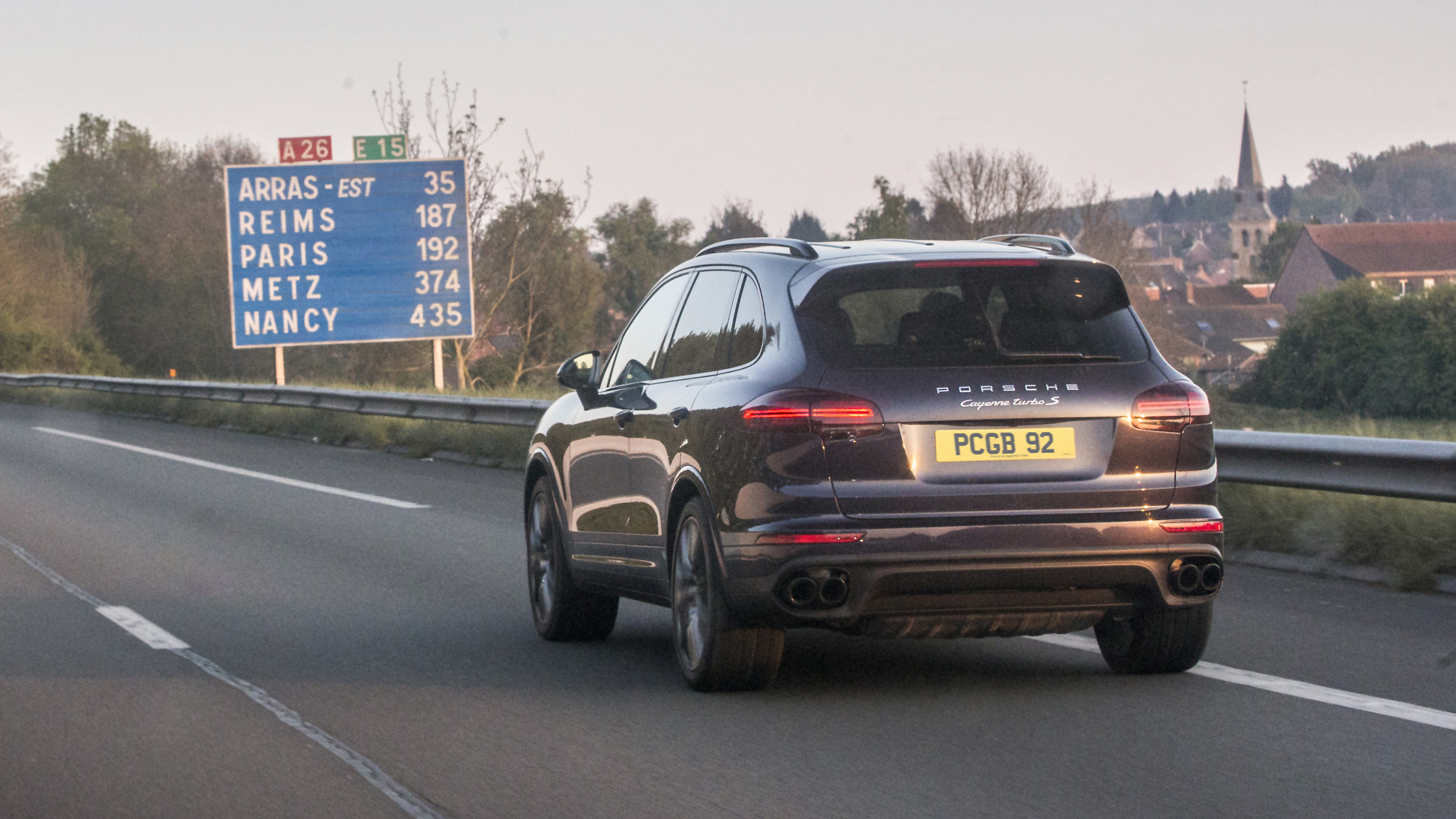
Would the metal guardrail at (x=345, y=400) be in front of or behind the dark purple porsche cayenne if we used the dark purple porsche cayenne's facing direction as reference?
in front

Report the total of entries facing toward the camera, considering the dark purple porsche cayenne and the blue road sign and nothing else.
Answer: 1

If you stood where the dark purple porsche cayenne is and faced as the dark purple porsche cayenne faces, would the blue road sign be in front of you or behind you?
in front

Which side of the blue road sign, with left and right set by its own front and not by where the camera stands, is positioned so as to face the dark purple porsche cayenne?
front

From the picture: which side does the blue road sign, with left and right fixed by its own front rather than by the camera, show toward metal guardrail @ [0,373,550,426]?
front

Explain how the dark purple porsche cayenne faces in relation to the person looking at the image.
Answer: facing away from the viewer and to the left of the viewer

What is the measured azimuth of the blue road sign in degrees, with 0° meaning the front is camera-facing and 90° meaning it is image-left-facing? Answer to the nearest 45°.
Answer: approximately 0°
